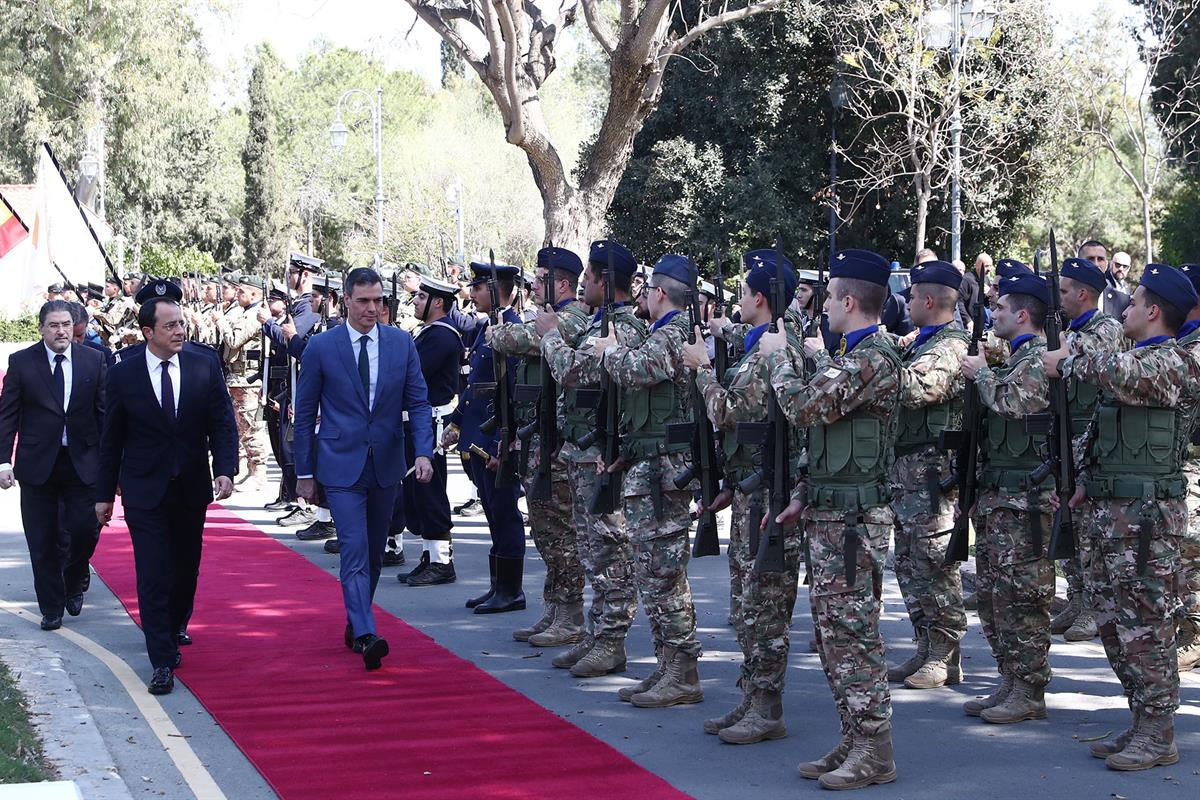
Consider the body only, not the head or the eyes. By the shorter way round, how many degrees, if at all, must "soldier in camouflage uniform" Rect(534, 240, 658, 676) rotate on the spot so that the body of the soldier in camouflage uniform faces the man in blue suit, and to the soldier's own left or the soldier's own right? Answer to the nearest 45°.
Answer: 0° — they already face them

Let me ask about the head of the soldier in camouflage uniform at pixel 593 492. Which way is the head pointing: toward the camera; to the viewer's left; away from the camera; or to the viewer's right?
to the viewer's left

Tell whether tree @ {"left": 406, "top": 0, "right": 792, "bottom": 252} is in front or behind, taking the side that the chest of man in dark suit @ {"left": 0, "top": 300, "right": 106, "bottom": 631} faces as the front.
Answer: behind

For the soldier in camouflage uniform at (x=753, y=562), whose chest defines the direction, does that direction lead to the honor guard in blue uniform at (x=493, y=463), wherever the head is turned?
no

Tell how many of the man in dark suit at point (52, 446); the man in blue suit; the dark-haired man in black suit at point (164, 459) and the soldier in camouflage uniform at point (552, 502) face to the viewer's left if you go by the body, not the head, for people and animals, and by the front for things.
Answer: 1

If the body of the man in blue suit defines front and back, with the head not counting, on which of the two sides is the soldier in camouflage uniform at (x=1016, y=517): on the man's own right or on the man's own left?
on the man's own left

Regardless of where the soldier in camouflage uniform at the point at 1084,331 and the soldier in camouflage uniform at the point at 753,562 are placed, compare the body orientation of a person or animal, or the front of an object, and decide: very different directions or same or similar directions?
same or similar directions

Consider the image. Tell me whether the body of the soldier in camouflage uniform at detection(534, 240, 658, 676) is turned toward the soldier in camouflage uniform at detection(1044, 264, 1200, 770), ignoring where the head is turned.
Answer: no

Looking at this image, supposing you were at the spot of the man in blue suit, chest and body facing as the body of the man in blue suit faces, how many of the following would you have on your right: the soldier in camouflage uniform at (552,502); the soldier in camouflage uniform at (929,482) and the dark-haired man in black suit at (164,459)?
1

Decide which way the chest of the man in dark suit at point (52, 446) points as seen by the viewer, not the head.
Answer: toward the camera

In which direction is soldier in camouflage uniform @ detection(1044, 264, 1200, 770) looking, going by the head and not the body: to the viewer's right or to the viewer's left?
to the viewer's left

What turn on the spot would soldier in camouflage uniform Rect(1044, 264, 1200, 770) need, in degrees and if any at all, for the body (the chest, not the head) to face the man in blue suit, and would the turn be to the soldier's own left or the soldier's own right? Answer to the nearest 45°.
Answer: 0° — they already face them

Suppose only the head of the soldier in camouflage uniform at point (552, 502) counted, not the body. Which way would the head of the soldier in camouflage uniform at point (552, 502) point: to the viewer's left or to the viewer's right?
to the viewer's left

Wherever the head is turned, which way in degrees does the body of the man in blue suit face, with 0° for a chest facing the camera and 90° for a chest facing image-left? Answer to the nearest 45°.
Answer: approximately 0°

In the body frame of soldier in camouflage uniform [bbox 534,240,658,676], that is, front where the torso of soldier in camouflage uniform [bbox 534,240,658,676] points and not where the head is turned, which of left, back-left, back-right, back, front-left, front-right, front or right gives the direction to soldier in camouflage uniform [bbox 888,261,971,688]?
back

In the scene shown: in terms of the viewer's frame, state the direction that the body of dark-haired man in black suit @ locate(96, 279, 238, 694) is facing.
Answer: toward the camera

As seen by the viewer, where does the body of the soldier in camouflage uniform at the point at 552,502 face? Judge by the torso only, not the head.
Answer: to the viewer's left

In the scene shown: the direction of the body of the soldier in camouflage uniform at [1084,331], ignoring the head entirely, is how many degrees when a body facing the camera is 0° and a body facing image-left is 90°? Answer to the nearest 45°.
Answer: approximately 90°
